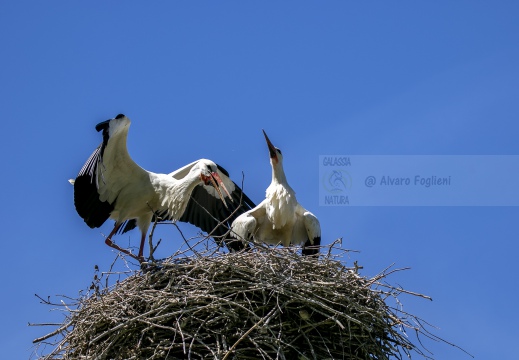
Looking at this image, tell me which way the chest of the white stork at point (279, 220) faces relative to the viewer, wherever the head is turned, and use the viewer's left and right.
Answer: facing the viewer

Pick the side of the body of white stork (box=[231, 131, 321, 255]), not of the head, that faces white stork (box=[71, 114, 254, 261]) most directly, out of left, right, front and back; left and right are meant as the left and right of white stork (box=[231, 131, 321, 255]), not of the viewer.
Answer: right
